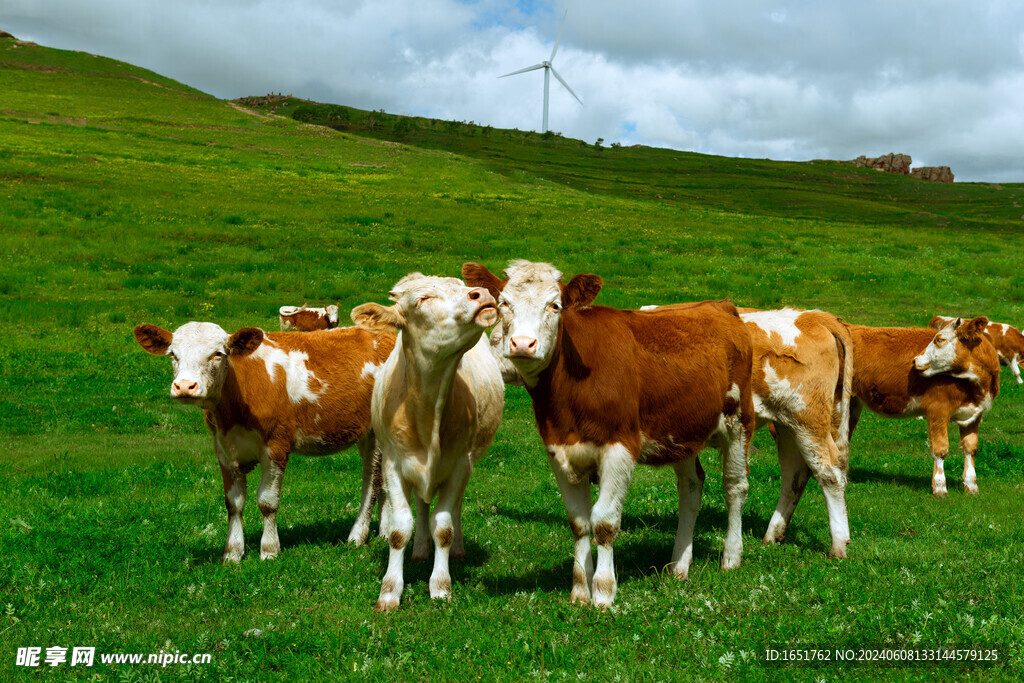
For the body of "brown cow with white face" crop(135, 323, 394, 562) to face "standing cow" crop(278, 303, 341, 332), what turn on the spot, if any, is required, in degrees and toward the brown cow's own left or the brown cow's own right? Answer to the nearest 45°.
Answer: approximately 135° to the brown cow's own right

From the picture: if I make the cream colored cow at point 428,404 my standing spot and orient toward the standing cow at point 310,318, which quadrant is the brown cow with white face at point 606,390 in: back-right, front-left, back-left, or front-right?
back-right

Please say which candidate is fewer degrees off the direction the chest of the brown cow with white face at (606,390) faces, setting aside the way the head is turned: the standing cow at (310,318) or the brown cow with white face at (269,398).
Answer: the brown cow with white face

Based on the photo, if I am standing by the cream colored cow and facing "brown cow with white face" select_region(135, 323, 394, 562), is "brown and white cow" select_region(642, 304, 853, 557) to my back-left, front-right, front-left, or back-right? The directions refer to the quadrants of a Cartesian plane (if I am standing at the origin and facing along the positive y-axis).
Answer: back-right

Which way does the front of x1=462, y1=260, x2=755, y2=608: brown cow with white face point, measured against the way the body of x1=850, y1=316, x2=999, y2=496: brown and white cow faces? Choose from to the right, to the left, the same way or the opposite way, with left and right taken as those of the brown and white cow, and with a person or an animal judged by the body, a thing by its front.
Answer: to the right

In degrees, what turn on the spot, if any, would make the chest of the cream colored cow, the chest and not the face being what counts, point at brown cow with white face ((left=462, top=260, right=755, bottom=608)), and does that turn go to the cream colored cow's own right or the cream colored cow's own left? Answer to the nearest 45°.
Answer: approximately 90° to the cream colored cow's own left

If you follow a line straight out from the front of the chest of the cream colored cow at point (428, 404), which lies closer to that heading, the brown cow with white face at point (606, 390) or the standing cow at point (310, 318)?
the brown cow with white face

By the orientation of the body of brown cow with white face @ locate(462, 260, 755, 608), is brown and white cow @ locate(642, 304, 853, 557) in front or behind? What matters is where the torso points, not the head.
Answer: behind

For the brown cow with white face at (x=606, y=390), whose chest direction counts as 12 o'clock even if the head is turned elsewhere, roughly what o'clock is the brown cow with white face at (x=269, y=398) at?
the brown cow with white face at (x=269, y=398) is roughly at 2 o'clock from the brown cow with white face at (x=606, y=390).

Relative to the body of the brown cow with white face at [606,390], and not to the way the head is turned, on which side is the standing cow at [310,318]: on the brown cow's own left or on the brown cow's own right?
on the brown cow's own right

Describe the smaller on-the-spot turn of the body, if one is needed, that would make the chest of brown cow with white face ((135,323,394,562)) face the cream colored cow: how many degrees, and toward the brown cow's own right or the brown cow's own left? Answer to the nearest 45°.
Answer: approximately 90° to the brown cow's own left

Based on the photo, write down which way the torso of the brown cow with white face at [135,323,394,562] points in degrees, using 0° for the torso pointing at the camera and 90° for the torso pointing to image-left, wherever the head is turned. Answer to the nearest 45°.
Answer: approximately 45°
